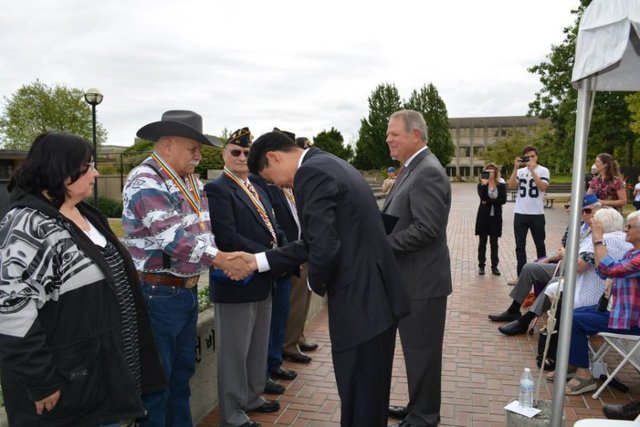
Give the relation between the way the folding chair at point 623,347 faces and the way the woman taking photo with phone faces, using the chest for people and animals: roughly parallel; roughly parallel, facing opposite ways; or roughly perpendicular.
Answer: roughly perpendicular

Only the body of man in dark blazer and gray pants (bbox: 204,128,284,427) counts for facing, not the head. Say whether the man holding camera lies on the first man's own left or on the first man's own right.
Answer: on the first man's own left

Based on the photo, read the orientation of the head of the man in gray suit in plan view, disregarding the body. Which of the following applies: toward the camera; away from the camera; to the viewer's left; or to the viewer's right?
to the viewer's left

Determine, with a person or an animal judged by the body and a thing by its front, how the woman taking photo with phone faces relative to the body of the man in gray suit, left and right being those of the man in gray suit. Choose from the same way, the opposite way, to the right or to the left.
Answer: to the left

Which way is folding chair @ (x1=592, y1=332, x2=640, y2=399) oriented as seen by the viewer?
to the viewer's left

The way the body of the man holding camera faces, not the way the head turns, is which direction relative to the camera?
toward the camera

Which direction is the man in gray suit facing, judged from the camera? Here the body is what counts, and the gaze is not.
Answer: to the viewer's left

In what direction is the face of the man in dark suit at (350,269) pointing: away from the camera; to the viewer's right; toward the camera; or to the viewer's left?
to the viewer's left

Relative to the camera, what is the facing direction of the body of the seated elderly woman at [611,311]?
to the viewer's left

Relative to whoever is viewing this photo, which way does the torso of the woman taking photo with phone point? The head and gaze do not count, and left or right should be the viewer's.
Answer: facing the viewer

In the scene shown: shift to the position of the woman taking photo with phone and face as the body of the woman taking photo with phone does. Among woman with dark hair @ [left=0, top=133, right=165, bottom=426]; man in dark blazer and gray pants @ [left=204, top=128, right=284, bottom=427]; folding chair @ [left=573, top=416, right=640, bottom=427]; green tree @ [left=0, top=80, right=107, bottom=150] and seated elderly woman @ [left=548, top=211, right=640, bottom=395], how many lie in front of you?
4

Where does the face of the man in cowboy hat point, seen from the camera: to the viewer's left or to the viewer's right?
to the viewer's right

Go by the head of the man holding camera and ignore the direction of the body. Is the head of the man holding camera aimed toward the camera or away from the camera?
toward the camera

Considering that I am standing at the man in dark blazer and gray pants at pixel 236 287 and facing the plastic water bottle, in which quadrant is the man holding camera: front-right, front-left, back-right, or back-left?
front-left

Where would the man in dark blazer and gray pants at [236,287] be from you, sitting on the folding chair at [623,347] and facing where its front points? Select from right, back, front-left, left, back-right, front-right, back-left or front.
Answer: front-left

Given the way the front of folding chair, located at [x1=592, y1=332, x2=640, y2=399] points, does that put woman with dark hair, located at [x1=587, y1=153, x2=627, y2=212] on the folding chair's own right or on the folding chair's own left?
on the folding chair's own right

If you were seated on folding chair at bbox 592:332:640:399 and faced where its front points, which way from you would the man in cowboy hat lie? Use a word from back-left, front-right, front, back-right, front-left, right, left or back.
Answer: front-left

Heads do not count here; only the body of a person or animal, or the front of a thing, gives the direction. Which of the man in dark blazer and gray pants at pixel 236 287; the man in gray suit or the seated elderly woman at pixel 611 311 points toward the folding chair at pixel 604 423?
the man in dark blazer and gray pants

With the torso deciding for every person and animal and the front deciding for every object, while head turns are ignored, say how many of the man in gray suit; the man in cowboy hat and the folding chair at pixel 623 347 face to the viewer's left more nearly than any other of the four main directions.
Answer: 2
